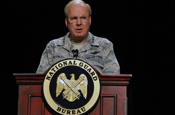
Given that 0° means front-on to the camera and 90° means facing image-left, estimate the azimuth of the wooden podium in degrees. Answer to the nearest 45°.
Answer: approximately 0°

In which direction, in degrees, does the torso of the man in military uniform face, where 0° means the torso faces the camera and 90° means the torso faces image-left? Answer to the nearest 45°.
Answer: approximately 0°

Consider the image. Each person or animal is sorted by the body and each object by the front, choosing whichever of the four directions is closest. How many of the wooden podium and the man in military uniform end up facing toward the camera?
2
